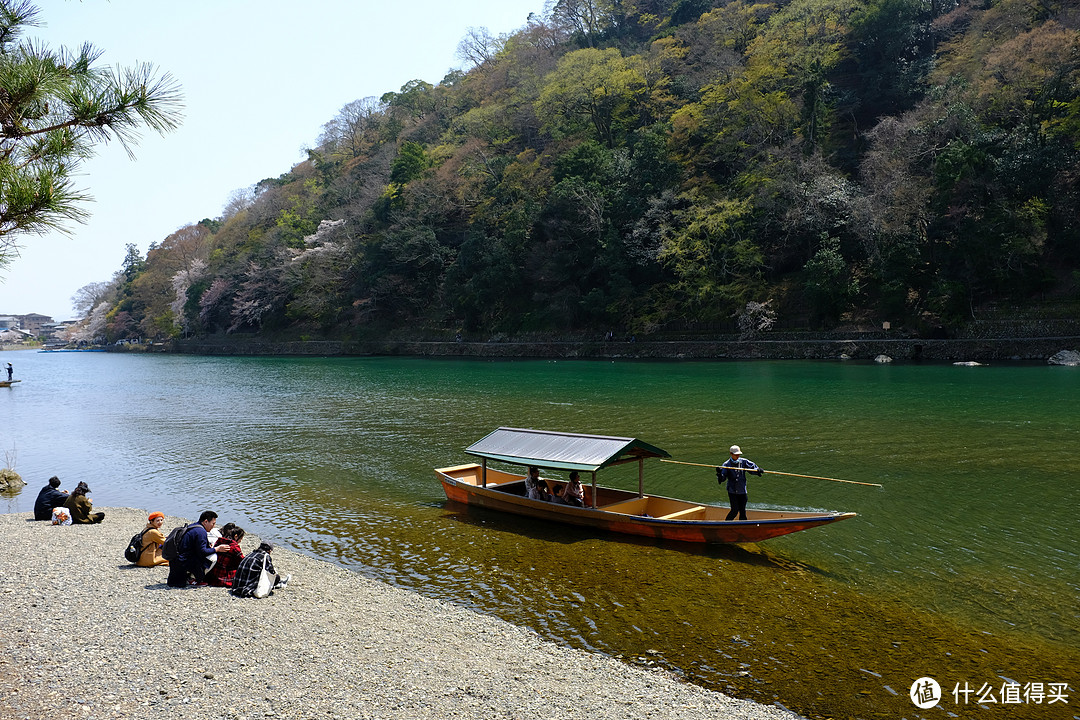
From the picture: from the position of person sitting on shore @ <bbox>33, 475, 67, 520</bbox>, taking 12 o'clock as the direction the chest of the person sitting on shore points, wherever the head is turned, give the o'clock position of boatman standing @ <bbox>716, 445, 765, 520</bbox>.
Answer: The boatman standing is roughly at 3 o'clock from the person sitting on shore.

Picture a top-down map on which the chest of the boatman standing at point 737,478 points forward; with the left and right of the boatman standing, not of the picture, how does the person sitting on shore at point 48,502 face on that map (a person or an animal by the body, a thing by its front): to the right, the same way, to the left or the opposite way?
the opposite way

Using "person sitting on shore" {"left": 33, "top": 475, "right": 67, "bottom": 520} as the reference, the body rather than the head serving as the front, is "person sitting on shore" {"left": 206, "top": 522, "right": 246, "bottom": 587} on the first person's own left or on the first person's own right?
on the first person's own right

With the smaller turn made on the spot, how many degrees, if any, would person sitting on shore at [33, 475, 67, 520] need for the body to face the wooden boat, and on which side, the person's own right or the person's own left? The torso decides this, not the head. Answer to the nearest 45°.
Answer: approximately 90° to the person's own right

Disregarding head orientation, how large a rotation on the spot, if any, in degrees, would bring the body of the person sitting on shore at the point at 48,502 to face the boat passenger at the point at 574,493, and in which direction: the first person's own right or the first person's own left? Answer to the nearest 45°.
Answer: approximately 90° to the first person's own right

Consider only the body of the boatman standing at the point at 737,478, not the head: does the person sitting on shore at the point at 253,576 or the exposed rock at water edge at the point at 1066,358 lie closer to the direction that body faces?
the person sitting on shore

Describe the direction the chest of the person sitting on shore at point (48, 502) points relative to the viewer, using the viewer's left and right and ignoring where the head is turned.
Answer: facing away from the viewer and to the right of the viewer

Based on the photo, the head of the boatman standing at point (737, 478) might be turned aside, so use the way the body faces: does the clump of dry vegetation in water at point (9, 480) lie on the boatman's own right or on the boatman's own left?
on the boatman's own right
